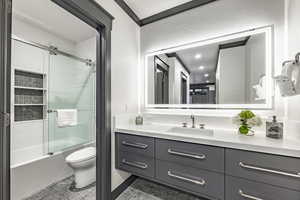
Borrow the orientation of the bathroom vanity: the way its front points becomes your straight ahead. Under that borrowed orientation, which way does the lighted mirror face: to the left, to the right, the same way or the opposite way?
the same way

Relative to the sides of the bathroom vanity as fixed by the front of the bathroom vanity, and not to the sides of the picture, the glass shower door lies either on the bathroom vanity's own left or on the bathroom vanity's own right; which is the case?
on the bathroom vanity's own right

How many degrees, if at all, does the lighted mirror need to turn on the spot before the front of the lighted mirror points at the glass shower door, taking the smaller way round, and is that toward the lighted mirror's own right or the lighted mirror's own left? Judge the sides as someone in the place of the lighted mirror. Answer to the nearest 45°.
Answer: approximately 45° to the lighted mirror's own right

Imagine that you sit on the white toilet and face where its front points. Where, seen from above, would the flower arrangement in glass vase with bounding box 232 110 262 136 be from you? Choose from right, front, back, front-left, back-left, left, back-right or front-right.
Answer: left

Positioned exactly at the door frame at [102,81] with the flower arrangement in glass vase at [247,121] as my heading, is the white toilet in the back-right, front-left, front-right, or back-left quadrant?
back-left

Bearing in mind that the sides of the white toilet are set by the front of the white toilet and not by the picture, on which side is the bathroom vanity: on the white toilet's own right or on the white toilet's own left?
on the white toilet's own left

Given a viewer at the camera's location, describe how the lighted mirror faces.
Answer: facing the viewer and to the left of the viewer

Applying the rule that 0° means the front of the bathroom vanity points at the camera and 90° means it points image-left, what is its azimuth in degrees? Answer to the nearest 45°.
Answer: approximately 45°

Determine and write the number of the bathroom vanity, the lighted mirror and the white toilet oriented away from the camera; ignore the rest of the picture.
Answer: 0

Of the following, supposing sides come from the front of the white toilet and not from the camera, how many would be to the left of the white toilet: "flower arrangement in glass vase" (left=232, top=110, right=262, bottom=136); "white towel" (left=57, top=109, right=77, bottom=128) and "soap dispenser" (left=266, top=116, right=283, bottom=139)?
2
